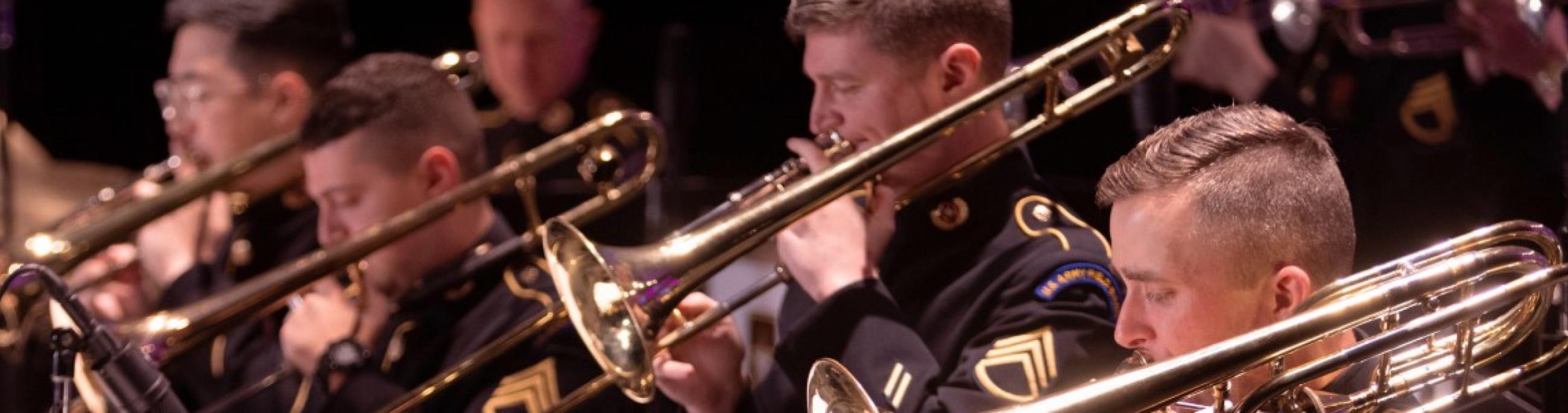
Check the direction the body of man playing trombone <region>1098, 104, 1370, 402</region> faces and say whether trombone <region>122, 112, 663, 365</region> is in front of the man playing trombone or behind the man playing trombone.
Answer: in front

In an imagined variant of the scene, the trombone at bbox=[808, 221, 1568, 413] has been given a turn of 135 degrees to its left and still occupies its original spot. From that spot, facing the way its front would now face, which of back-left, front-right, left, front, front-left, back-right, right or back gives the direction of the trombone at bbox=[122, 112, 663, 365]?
back

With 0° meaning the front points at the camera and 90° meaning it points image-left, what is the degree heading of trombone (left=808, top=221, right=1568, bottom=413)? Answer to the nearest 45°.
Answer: approximately 90°

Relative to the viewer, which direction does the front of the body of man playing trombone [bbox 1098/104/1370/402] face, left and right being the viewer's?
facing to the left of the viewer

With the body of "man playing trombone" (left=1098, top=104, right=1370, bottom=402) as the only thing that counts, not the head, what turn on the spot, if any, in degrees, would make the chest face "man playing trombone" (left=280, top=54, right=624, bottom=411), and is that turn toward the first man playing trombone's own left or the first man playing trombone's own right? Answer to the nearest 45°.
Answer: approximately 45° to the first man playing trombone's own right

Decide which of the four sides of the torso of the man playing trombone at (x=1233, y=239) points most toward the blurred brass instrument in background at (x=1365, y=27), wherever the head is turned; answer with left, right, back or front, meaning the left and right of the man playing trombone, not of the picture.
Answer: right

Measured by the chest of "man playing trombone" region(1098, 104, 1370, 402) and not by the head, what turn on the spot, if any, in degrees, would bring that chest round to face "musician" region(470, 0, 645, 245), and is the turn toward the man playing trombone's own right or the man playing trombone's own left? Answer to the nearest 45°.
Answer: approximately 45° to the man playing trombone's own right

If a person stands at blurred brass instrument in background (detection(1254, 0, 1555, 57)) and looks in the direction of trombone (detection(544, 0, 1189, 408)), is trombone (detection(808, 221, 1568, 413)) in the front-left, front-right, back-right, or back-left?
front-left

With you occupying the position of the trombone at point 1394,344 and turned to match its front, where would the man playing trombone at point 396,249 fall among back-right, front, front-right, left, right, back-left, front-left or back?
front-right

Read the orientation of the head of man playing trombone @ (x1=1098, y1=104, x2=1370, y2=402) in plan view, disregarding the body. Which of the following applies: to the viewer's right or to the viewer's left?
to the viewer's left

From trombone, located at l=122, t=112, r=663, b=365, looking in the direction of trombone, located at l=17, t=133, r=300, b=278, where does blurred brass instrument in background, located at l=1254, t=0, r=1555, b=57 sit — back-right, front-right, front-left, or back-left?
back-right

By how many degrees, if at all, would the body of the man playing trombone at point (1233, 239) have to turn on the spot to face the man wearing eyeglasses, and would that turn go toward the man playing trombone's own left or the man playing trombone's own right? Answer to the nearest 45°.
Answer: approximately 45° to the man playing trombone's own right

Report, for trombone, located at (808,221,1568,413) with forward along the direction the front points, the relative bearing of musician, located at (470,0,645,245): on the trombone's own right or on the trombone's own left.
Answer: on the trombone's own right
